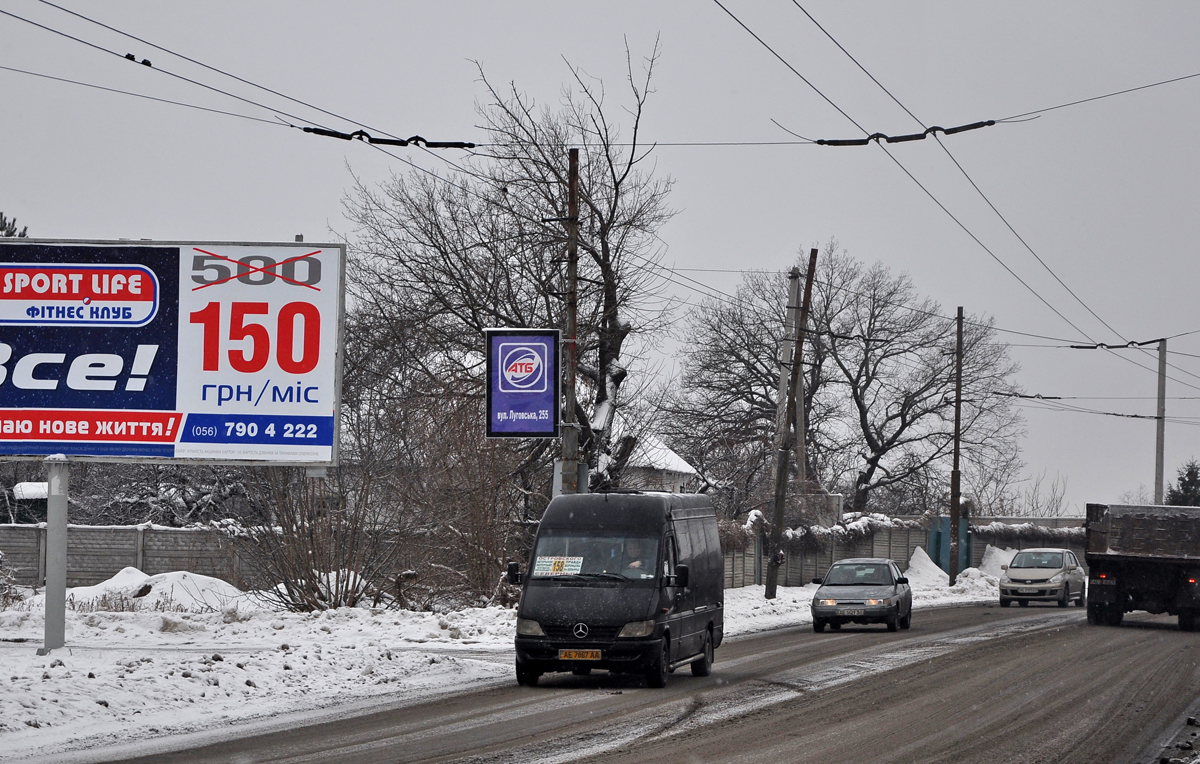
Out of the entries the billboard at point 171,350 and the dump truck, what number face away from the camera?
1

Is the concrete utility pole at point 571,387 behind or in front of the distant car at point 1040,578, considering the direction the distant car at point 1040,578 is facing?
in front

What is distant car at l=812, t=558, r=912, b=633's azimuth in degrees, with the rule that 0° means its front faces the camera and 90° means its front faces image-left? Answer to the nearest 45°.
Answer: approximately 0°

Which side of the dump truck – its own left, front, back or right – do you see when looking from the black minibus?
back

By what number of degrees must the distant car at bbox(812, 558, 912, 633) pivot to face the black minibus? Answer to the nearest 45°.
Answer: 0° — it already faces it

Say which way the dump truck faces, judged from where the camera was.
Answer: facing away from the viewer

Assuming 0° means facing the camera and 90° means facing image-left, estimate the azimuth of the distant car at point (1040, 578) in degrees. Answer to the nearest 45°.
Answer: approximately 0°

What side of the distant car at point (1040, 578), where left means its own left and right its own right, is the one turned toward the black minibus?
front
